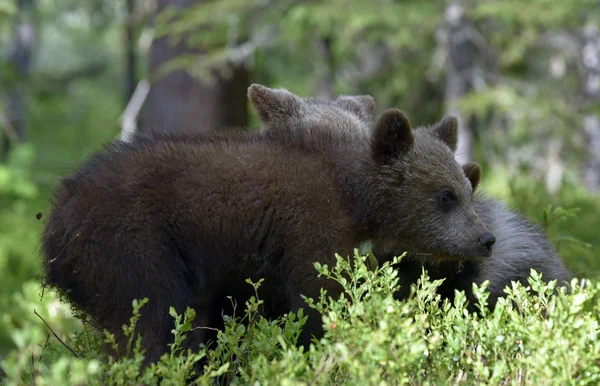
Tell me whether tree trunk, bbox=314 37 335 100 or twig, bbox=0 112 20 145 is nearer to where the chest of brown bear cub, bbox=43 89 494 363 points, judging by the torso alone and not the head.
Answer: the tree trunk

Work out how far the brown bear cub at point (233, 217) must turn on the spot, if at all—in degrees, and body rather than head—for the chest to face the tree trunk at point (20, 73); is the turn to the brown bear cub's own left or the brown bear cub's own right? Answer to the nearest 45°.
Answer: approximately 90° to the brown bear cub's own left

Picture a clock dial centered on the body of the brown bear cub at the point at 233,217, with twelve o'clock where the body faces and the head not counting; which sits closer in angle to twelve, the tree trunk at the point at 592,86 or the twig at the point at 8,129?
the tree trunk

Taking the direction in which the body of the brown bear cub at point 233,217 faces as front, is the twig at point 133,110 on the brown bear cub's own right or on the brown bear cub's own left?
on the brown bear cub's own left

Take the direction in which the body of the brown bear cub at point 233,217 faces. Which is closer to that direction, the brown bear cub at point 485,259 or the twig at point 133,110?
the brown bear cub

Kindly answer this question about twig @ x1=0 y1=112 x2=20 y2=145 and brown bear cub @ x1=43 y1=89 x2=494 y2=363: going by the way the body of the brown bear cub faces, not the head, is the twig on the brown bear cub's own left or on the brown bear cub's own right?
on the brown bear cub's own left

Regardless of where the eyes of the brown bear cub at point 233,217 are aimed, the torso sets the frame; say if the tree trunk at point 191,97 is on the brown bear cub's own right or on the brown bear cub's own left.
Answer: on the brown bear cub's own left

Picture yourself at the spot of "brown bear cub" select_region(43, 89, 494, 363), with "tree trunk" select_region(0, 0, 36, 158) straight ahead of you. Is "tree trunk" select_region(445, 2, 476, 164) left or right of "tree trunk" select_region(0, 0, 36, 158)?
right

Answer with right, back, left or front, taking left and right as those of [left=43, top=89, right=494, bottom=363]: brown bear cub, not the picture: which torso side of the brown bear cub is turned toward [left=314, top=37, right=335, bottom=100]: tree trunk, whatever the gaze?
left

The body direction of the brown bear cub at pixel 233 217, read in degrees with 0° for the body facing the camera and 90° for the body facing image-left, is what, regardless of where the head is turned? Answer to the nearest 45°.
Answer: approximately 270°
